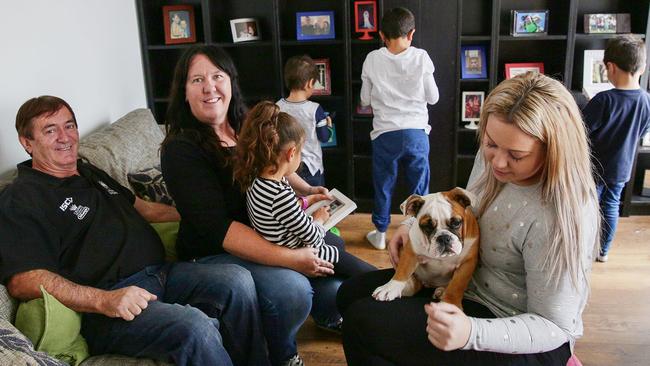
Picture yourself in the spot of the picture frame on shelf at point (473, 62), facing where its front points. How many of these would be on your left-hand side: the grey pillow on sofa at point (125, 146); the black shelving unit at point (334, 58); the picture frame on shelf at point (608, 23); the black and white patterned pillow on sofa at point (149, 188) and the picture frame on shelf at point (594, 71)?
2

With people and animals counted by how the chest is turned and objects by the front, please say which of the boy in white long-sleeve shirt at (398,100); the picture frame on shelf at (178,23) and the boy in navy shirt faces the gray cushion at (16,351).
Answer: the picture frame on shelf

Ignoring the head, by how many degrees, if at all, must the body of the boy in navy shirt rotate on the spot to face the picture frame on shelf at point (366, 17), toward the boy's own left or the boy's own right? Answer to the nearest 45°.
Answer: approximately 45° to the boy's own left

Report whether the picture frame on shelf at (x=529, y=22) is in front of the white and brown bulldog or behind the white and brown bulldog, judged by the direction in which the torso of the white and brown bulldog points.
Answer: behind

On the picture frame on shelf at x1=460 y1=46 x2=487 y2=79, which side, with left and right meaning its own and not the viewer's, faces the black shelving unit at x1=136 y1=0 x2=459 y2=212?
right

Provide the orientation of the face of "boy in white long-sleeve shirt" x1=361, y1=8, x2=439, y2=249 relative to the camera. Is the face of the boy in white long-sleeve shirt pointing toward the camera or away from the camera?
away from the camera

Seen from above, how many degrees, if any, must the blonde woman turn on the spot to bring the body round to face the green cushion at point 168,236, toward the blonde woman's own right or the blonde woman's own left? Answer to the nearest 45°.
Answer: approximately 90° to the blonde woman's own right

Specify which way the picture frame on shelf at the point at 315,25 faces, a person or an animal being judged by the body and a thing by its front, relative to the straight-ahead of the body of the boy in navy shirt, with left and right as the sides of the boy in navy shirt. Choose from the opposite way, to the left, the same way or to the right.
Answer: the opposite way

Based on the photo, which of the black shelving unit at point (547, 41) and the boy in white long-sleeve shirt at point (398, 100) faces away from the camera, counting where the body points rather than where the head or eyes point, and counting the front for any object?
the boy in white long-sleeve shirt

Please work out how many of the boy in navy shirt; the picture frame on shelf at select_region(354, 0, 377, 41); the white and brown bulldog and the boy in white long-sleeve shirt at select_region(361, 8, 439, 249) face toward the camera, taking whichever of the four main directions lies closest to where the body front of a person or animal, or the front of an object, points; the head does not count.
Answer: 2

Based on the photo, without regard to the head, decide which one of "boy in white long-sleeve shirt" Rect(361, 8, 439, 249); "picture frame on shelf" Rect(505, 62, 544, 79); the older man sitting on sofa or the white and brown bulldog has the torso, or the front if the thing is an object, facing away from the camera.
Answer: the boy in white long-sleeve shirt

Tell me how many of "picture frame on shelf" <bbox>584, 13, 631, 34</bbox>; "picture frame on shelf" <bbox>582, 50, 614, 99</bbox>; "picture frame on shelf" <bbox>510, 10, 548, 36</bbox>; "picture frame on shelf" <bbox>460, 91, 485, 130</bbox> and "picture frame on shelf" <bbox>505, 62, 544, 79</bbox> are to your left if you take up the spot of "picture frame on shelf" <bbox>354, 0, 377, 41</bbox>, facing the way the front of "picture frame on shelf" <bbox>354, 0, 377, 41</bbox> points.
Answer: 5

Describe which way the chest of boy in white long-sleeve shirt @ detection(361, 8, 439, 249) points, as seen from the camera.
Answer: away from the camera

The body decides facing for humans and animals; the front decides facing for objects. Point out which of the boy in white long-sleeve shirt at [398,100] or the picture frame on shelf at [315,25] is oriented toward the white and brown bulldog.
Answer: the picture frame on shelf
